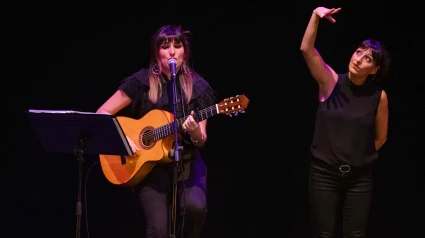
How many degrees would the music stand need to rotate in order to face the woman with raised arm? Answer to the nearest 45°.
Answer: approximately 45° to its right

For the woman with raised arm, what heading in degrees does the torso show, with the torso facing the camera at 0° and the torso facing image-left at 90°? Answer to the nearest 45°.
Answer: approximately 0°

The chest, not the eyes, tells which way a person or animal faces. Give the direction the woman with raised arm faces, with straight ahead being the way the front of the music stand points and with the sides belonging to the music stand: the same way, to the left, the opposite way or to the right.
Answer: the opposite way

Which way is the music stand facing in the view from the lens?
facing away from the viewer and to the right of the viewer

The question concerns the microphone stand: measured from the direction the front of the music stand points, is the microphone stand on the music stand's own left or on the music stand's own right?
on the music stand's own right

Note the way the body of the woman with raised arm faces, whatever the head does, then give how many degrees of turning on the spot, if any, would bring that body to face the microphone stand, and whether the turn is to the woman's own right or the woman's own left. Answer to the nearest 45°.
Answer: approximately 45° to the woman's own right

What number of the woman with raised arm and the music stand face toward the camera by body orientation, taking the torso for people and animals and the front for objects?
1

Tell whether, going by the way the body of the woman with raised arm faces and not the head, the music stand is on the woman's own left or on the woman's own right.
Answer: on the woman's own right
